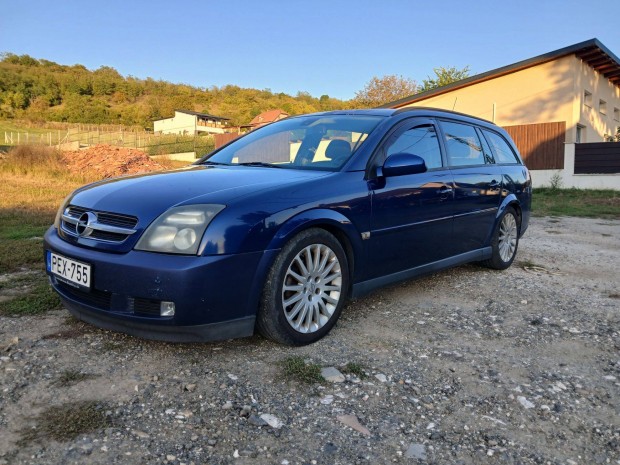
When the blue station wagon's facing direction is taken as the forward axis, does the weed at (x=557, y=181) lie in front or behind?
behind

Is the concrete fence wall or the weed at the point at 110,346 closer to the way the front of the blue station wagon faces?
the weed

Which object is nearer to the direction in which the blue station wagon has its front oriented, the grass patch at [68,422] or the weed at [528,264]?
the grass patch

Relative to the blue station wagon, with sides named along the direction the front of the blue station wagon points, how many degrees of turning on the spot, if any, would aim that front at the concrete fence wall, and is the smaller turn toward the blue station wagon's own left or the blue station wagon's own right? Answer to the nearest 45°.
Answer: approximately 180°

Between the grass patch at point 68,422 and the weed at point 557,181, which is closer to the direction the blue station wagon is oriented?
the grass patch

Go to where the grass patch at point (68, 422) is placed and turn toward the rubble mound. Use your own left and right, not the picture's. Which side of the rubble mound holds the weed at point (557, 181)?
right

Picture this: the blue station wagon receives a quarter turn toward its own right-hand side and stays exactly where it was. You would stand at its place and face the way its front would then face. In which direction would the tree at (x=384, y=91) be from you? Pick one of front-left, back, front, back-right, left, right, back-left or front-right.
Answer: front-right

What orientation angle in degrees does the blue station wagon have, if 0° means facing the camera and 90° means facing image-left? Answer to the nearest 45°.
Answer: approximately 45°

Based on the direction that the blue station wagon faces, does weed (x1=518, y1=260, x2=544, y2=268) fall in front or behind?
behind

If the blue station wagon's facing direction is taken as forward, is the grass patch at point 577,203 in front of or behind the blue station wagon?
behind
